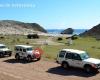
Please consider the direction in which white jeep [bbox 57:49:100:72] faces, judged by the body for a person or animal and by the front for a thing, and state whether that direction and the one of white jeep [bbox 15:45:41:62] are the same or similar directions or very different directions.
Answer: same or similar directions

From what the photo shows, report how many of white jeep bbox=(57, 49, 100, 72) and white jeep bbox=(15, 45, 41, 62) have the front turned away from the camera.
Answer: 0
